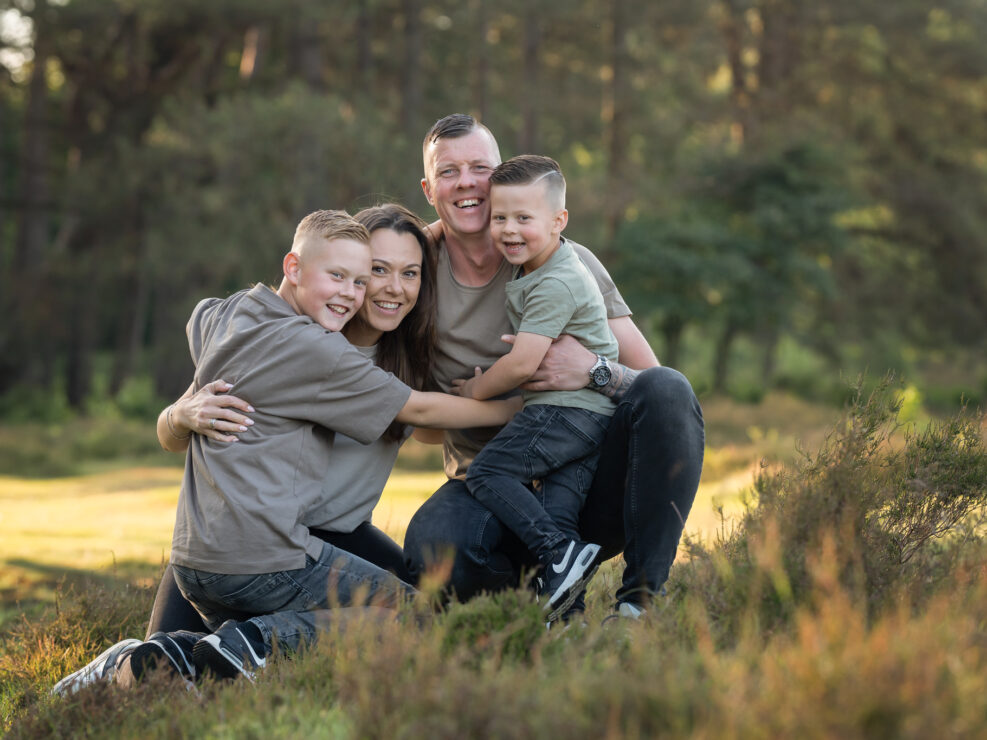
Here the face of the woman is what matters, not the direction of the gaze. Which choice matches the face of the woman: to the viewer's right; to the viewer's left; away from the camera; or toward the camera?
toward the camera

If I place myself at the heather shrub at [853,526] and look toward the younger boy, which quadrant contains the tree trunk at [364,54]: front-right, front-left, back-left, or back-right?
front-right

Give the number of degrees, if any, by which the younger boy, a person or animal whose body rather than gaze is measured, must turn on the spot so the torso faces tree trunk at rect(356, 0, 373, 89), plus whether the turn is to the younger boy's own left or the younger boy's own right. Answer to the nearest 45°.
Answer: approximately 90° to the younger boy's own right

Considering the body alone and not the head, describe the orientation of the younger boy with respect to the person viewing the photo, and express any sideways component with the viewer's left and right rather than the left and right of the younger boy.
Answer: facing to the left of the viewer

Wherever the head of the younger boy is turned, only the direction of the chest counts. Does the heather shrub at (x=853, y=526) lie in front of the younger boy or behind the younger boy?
behind

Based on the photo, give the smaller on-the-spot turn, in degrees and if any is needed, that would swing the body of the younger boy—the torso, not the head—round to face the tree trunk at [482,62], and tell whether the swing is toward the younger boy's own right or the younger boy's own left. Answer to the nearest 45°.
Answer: approximately 90° to the younger boy's own right

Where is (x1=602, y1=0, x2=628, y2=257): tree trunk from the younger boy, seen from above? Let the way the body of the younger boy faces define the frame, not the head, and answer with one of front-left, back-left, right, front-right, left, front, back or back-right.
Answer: right

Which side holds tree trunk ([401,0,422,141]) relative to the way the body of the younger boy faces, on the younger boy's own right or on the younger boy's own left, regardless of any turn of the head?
on the younger boy's own right

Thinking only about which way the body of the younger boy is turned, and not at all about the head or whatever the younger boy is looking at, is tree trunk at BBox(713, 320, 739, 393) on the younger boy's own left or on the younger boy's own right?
on the younger boy's own right

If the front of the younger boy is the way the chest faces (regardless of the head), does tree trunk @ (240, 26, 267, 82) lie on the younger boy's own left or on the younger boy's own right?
on the younger boy's own right

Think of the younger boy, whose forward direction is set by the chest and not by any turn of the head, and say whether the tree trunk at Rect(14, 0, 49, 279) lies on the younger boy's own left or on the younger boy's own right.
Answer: on the younger boy's own right

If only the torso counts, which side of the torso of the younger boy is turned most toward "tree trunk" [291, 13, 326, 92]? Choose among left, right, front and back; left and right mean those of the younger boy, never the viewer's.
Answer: right

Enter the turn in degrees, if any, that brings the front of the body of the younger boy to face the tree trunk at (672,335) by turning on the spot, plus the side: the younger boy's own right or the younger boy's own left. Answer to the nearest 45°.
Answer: approximately 90° to the younger boy's own right
